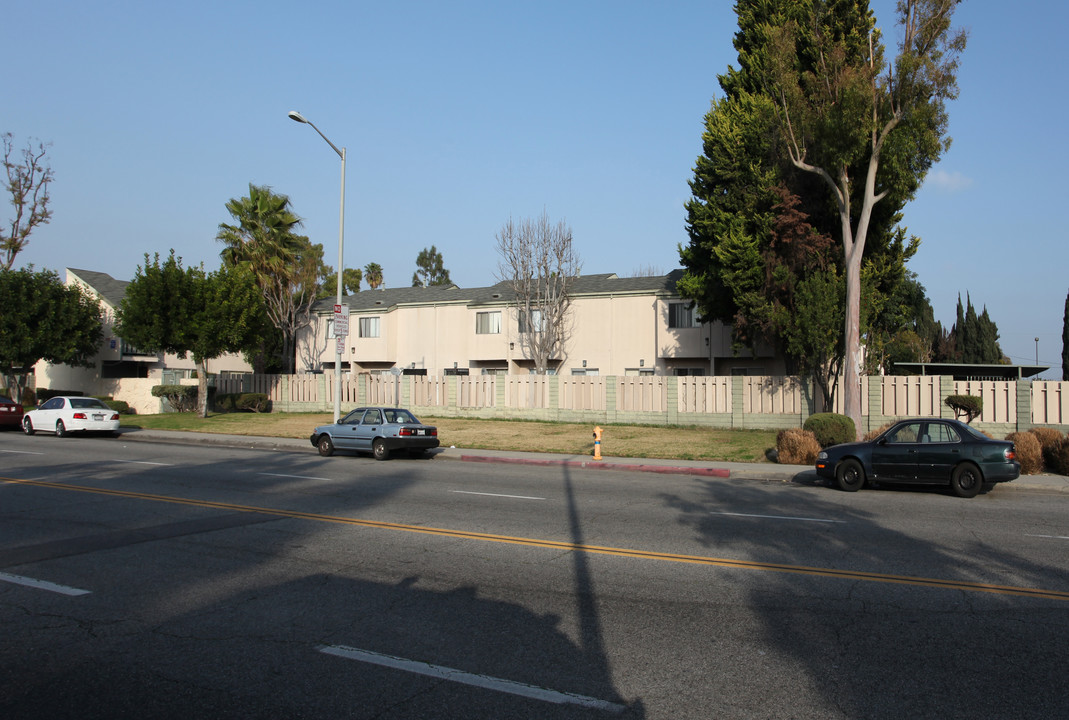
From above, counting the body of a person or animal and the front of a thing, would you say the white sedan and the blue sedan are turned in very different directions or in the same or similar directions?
same or similar directions

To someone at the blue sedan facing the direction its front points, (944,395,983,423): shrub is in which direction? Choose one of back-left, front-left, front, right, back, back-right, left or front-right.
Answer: back-right

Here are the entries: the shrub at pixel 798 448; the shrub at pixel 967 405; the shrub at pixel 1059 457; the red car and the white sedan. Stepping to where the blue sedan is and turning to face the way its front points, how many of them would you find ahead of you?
2

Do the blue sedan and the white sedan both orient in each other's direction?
no

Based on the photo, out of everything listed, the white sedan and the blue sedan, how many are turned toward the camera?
0

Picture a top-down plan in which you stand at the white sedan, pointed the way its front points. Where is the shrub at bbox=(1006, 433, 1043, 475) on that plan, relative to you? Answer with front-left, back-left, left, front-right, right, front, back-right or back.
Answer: back

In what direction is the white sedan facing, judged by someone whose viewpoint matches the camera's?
facing away from the viewer and to the left of the viewer

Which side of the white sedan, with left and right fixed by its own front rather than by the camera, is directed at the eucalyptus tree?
back

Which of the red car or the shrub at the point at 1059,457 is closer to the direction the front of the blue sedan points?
the red car

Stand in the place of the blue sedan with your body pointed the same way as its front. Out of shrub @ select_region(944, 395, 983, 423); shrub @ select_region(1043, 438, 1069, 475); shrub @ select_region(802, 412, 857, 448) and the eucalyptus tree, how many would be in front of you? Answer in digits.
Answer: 0

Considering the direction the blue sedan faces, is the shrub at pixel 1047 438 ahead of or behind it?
behind

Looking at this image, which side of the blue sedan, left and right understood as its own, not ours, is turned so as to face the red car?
front

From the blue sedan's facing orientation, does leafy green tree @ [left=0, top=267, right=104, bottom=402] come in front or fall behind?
in front

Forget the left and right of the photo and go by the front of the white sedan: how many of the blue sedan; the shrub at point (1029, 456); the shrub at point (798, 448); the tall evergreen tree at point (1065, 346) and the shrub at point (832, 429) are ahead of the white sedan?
0

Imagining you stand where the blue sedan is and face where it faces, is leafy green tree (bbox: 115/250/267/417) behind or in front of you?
in front

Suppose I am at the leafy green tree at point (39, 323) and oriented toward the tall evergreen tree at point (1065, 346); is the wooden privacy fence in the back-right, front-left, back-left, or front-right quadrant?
front-right

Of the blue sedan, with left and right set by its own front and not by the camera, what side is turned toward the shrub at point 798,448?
back

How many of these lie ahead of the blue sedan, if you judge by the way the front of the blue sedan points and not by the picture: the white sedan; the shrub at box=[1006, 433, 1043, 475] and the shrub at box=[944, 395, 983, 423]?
1

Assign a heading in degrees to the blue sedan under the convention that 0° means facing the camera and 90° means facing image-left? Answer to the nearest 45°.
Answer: approximately 135°

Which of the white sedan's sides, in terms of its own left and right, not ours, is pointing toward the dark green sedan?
back
